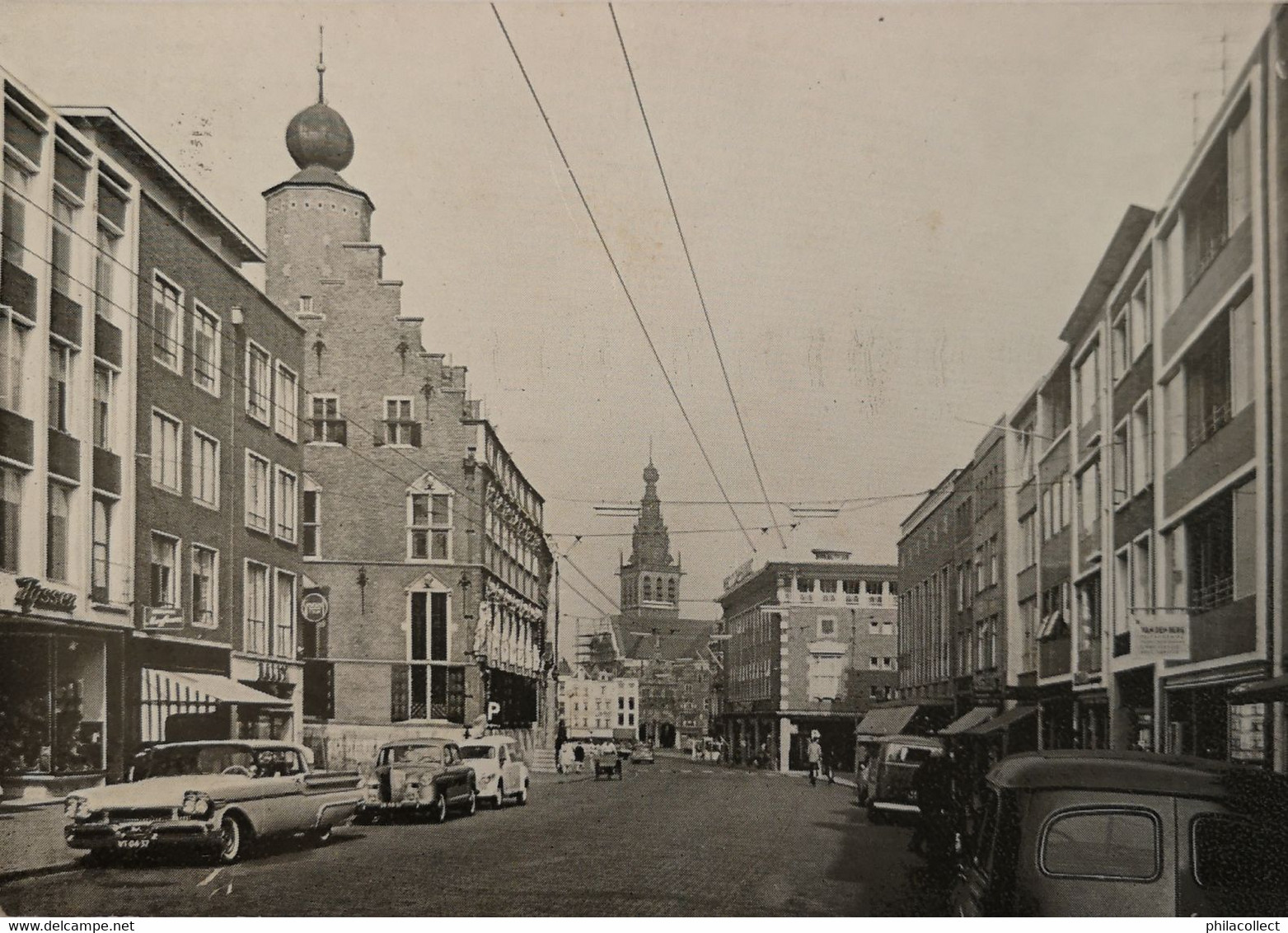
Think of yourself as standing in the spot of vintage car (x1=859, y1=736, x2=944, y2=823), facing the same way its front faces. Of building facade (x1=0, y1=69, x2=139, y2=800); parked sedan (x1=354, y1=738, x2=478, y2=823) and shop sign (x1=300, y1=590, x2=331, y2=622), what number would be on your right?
0

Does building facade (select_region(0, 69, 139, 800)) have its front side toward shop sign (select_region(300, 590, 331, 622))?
no

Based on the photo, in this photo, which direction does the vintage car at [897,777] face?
away from the camera

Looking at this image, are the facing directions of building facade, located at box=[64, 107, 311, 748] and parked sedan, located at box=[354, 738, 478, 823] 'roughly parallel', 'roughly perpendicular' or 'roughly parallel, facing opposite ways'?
roughly perpendicular

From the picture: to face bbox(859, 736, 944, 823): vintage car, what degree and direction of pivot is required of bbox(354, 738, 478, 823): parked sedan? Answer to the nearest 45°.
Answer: approximately 135° to its left

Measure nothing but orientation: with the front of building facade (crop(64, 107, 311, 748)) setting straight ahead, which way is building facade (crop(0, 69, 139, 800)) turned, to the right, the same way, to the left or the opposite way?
the same way

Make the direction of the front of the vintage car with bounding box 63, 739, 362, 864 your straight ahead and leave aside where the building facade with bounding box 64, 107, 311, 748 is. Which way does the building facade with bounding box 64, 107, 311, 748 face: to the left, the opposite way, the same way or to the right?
to the left

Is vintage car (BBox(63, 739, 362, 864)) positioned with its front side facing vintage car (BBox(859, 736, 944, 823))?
no

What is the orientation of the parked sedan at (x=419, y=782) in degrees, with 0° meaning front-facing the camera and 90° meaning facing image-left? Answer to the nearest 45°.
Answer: approximately 45°

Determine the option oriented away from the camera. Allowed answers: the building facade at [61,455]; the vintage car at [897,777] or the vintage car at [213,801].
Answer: the vintage car at [897,777]
